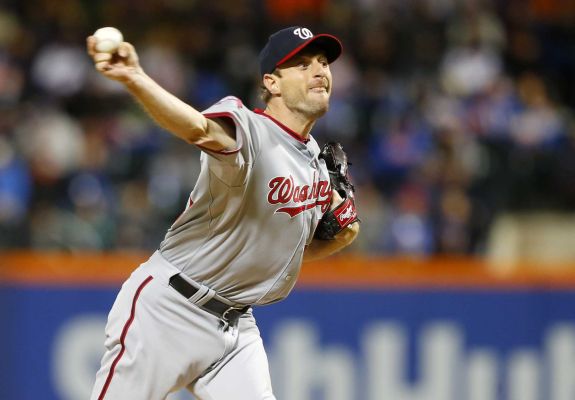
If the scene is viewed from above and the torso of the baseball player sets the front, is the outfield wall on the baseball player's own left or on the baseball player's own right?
on the baseball player's own left

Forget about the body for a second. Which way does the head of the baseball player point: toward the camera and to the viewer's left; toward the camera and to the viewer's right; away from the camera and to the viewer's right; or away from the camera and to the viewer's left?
toward the camera and to the viewer's right

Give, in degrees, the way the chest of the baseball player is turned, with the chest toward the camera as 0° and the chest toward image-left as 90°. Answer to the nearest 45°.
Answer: approximately 315°
